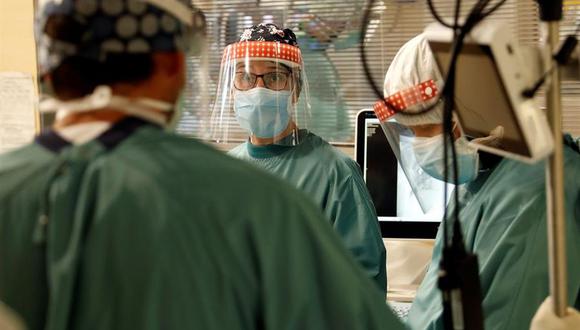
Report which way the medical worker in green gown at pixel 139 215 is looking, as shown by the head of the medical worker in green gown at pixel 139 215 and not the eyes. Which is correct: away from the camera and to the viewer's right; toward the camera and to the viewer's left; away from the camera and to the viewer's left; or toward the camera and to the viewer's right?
away from the camera and to the viewer's right

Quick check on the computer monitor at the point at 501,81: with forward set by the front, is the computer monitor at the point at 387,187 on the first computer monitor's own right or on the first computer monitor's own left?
on the first computer monitor's own right

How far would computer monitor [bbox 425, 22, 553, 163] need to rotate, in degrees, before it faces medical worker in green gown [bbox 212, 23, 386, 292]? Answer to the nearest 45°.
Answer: approximately 90° to its right

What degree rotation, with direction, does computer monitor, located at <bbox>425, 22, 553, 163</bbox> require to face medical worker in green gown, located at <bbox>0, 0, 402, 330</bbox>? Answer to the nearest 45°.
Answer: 0° — it already faces them

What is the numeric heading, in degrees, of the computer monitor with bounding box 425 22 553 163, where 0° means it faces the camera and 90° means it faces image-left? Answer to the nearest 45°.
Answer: approximately 45°
